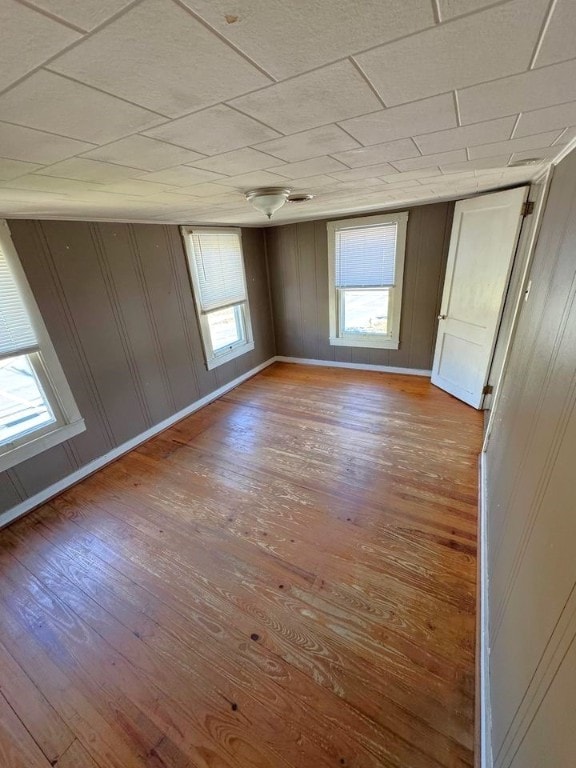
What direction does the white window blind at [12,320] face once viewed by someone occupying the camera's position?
facing the viewer and to the right of the viewer

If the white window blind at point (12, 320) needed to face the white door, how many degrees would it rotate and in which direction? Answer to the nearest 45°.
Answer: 0° — it already faces it

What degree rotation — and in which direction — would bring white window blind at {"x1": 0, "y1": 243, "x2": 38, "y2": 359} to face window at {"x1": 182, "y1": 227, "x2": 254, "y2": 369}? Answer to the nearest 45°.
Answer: approximately 45° to its left

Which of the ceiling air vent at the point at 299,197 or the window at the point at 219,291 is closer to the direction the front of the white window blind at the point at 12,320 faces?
the ceiling air vent

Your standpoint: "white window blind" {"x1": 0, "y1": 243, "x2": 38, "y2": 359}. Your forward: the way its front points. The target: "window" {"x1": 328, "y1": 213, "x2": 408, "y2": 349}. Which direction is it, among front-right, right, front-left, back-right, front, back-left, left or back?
front-left

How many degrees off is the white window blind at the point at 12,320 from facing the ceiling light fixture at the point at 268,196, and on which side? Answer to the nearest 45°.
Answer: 0° — it already faces it
